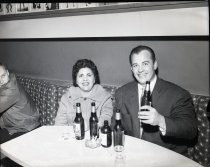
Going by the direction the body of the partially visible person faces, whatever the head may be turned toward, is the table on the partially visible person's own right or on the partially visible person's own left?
on the partially visible person's own left

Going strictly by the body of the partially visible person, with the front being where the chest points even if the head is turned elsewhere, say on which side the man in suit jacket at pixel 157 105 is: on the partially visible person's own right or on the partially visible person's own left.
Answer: on the partially visible person's own left

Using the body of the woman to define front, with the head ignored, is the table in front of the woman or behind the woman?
in front

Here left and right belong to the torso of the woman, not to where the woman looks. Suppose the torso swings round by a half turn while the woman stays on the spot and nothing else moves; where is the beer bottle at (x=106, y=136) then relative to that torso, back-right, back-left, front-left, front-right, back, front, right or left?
back

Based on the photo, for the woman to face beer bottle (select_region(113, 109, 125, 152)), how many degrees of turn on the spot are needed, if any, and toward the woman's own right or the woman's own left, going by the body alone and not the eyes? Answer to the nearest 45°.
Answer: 0° — they already face it

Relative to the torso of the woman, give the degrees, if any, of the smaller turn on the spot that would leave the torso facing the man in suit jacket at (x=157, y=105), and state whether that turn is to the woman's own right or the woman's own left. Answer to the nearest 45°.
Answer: approximately 45° to the woman's own left

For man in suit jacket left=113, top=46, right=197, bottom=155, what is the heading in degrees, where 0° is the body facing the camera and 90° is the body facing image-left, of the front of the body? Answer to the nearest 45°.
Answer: approximately 45°
